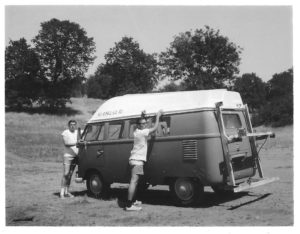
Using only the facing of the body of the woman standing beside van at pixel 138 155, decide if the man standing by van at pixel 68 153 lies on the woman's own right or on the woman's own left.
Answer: on the woman's own left

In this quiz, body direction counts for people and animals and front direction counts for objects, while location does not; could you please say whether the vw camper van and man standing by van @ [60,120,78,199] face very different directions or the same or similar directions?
very different directions

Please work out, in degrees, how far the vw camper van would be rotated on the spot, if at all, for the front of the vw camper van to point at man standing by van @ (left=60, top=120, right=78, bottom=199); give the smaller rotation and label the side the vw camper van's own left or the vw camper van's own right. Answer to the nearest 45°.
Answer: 0° — it already faces them

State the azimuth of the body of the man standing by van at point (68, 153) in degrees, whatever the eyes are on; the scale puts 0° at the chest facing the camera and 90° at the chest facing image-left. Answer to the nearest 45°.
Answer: approximately 315°

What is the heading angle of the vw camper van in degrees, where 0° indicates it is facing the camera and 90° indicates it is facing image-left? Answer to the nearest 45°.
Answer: approximately 135°
